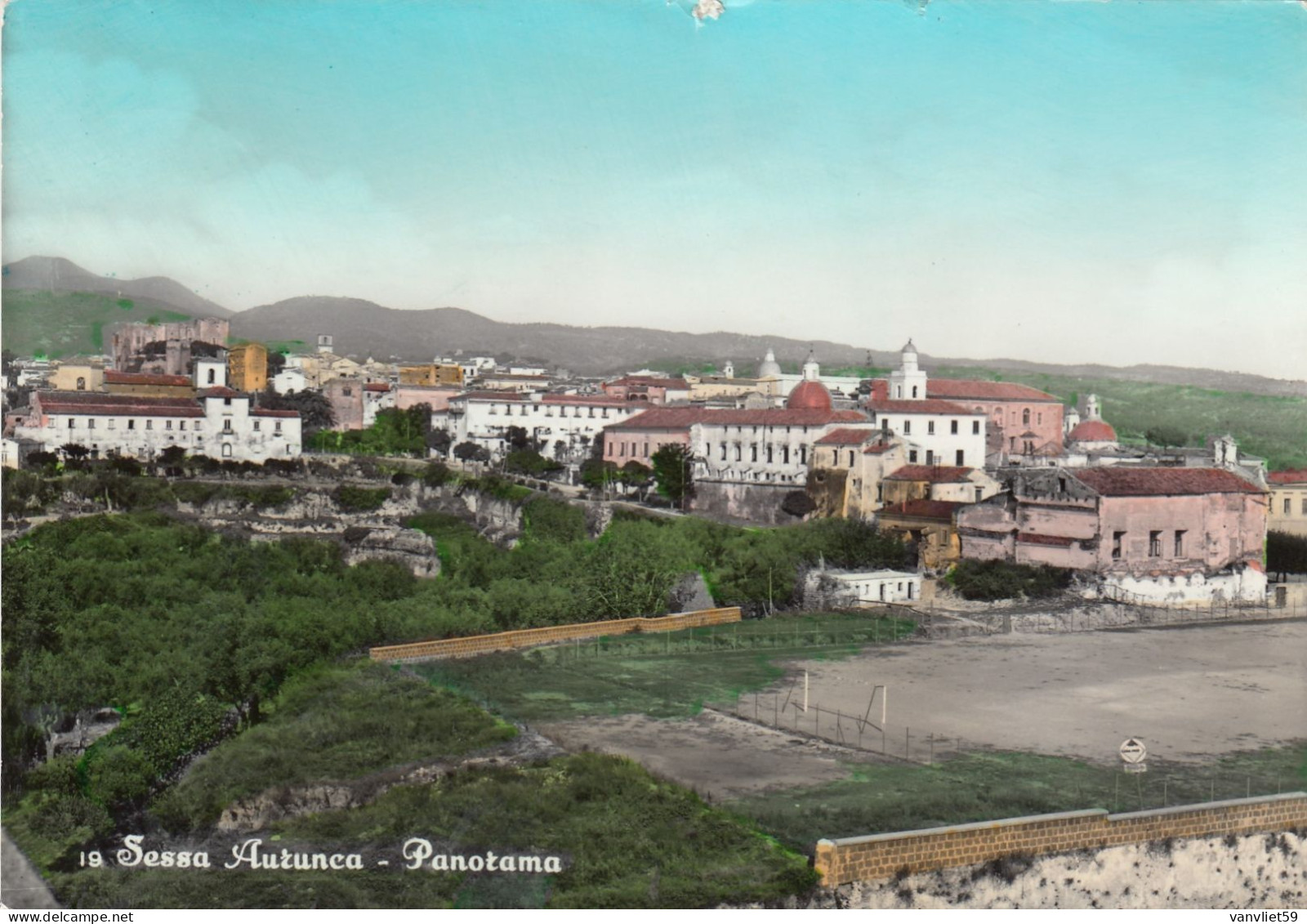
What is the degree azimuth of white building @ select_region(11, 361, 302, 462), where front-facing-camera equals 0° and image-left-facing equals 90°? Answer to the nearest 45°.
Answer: approximately 0°

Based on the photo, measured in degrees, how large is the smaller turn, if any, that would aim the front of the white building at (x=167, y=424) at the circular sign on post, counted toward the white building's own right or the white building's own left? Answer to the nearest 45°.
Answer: approximately 45° to the white building's own left

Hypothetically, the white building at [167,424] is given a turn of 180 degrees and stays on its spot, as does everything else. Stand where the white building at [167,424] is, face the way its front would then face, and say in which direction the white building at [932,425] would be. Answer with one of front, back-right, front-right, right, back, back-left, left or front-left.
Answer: right

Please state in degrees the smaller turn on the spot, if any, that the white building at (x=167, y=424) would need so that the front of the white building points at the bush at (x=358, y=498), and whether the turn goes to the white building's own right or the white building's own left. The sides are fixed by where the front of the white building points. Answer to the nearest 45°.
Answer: approximately 90° to the white building's own left

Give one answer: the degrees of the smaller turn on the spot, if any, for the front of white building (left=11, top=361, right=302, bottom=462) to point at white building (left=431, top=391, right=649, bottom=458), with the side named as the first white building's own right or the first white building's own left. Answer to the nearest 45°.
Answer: approximately 135° to the first white building's own left

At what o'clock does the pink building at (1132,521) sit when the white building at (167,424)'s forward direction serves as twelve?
The pink building is roughly at 10 o'clock from the white building.

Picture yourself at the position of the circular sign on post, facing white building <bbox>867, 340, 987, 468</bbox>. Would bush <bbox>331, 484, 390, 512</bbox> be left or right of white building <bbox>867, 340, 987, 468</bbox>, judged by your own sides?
left

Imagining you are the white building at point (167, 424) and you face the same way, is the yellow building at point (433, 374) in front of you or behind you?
behind

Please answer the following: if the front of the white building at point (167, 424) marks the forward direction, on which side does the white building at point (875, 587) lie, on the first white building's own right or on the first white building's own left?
on the first white building's own left

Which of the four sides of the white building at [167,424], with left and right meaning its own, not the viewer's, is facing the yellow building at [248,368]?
back

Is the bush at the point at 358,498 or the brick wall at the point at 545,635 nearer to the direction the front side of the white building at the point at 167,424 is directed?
the brick wall

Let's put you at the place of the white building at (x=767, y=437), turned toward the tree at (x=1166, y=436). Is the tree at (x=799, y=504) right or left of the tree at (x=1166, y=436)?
right

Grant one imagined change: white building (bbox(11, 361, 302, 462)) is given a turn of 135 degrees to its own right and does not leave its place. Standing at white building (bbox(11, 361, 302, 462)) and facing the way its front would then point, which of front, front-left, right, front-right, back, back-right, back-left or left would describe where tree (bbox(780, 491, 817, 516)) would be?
back-right

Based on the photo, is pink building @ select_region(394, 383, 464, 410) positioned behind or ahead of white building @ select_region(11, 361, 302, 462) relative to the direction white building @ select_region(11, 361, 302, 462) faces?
behind
